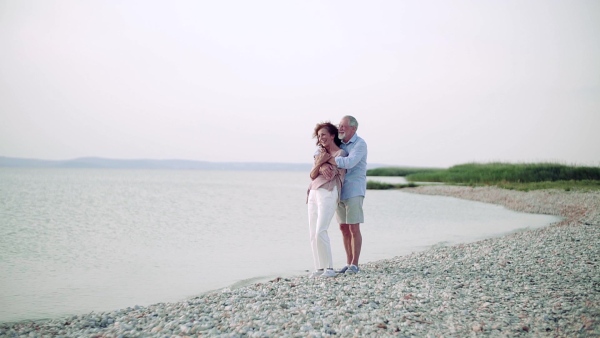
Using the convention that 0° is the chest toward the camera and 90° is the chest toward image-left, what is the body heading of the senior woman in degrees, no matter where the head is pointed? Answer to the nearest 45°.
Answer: approximately 45°

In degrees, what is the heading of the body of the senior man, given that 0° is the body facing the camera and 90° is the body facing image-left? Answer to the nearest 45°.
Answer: approximately 45°

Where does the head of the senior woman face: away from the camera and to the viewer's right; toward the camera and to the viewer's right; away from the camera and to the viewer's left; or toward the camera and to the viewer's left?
toward the camera and to the viewer's left

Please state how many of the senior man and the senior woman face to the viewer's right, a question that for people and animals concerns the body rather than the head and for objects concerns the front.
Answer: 0
